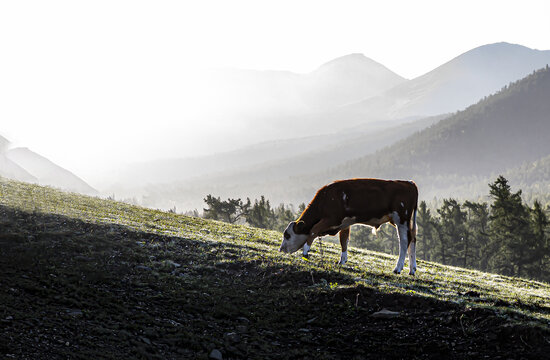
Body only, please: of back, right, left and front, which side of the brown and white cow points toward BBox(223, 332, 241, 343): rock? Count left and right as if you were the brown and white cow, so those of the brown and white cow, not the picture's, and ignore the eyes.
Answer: left

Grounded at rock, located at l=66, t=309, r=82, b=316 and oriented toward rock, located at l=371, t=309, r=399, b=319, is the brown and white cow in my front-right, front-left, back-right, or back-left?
front-left

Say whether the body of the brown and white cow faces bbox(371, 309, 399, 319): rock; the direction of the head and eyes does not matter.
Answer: no

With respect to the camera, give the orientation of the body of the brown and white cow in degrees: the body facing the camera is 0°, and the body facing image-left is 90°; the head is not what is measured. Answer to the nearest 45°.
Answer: approximately 90°

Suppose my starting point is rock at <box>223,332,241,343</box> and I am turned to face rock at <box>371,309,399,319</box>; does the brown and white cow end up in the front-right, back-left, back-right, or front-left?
front-left

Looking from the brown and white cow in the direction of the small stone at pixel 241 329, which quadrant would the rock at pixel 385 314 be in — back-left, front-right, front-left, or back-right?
front-left

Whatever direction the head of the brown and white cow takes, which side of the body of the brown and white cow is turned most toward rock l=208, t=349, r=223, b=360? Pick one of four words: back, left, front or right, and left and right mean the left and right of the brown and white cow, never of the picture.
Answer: left

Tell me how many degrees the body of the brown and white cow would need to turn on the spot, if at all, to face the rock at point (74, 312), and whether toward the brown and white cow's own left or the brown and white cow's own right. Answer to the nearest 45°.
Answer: approximately 45° to the brown and white cow's own left

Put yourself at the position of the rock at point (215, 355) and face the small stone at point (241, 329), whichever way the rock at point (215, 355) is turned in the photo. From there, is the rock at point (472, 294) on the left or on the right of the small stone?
right

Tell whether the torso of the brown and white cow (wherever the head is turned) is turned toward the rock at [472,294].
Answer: no
